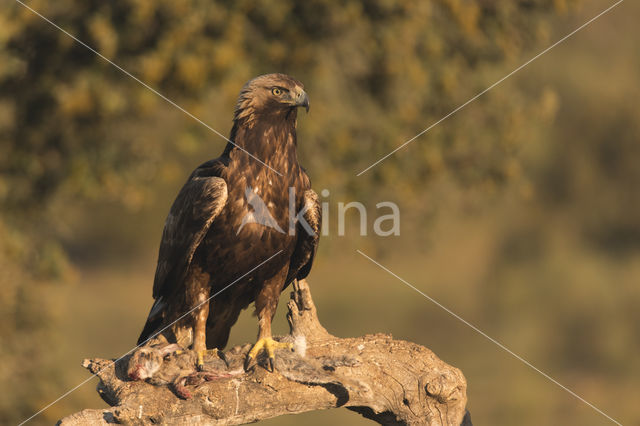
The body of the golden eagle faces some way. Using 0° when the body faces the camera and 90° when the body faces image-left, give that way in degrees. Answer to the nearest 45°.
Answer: approximately 315°
